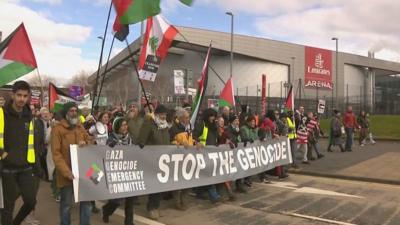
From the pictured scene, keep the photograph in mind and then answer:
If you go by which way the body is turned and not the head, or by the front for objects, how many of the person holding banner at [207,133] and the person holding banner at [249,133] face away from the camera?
0

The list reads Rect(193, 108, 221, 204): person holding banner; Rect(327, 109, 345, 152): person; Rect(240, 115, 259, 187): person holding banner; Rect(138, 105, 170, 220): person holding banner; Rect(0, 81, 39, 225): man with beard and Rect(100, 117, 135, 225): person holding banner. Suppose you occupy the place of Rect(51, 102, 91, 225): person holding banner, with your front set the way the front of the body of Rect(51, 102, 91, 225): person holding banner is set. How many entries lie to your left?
5

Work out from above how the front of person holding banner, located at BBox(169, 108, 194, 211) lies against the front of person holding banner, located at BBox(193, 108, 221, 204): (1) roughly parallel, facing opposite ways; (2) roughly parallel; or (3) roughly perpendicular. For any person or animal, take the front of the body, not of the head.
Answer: roughly parallel

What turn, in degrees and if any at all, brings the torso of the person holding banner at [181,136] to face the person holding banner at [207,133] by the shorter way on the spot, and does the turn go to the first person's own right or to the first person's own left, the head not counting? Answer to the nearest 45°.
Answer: approximately 90° to the first person's own left

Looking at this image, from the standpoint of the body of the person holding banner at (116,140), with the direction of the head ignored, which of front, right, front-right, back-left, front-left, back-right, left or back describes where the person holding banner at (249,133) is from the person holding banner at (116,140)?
left

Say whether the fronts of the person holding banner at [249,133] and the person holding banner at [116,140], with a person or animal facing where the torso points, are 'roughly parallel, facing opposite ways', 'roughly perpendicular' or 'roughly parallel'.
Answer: roughly parallel

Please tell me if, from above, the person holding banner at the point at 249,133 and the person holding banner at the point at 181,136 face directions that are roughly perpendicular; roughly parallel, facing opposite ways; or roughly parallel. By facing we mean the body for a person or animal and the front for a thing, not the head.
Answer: roughly parallel

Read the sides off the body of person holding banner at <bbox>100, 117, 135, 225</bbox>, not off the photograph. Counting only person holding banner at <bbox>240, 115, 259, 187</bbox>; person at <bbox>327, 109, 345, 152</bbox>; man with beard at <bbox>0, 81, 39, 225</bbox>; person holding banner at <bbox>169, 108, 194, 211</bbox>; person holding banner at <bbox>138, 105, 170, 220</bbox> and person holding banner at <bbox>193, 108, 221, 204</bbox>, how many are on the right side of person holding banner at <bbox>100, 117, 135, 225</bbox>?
1

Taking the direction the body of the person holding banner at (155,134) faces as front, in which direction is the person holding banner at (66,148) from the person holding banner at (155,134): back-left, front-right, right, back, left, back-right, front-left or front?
right

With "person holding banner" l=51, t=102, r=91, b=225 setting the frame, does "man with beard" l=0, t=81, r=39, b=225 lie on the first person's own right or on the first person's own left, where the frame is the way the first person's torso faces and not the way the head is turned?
on the first person's own right

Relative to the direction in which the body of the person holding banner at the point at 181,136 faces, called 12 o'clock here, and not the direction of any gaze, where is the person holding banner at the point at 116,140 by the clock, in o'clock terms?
the person holding banner at the point at 116,140 is roughly at 3 o'clock from the person holding banner at the point at 181,136.

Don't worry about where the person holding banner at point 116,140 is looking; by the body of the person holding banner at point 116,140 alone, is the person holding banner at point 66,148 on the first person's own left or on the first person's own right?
on the first person's own right

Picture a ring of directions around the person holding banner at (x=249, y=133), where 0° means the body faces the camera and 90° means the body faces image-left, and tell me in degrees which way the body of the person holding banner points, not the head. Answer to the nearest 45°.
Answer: approximately 315°

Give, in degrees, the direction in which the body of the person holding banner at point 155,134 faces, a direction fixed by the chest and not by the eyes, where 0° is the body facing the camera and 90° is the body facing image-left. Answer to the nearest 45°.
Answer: approximately 315°

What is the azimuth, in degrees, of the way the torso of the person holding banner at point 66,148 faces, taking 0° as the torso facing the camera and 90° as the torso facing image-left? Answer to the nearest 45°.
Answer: approximately 315°

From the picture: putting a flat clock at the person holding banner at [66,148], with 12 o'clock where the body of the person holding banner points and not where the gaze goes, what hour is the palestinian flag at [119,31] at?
The palestinian flag is roughly at 8 o'clock from the person holding banner.
